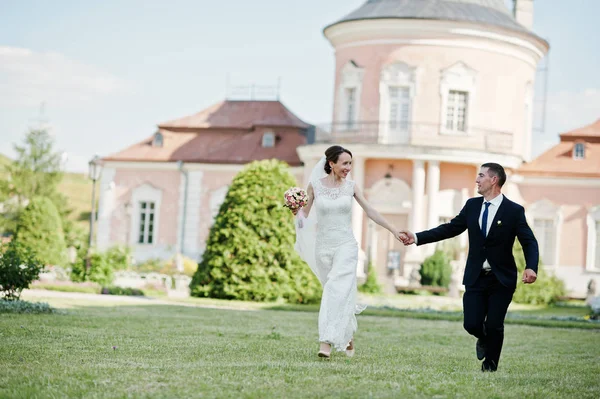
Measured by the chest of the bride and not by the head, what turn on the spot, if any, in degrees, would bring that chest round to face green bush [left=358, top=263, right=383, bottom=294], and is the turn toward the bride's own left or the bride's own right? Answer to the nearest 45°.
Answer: approximately 180°

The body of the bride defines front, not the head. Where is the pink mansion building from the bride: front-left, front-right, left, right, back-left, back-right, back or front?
back

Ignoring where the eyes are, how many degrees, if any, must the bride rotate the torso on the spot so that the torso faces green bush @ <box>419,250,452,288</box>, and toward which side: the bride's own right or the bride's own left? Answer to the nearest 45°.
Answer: approximately 180°

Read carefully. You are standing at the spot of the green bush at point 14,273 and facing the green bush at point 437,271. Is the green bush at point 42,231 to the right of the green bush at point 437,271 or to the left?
left

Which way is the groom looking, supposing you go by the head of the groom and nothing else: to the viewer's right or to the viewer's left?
to the viewer's left

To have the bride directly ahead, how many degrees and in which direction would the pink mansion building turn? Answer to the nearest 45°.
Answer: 0° — it already faces them

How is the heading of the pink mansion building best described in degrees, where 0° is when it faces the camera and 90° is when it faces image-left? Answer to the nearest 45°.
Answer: approximately 0°

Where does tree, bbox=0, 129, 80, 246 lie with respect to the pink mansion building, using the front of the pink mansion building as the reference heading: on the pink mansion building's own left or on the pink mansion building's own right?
on the pink mansion building's own right

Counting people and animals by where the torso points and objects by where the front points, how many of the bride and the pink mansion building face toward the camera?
2

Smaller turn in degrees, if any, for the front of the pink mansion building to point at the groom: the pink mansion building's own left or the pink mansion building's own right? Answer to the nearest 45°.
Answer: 0° — it already faces them
